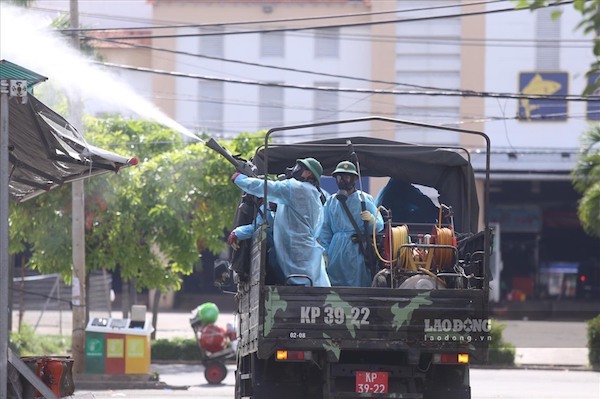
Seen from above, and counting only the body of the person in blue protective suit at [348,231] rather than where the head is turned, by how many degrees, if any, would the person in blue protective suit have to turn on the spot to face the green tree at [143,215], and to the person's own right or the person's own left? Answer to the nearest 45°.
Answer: approximately 180°

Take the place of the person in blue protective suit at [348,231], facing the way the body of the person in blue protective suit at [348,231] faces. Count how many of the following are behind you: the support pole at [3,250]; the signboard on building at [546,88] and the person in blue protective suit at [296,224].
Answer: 1

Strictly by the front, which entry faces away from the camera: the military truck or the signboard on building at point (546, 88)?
the military truck

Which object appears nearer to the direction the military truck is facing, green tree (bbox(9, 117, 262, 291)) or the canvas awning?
the green tree

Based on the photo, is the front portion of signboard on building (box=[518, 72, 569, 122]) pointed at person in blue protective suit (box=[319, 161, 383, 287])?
yes

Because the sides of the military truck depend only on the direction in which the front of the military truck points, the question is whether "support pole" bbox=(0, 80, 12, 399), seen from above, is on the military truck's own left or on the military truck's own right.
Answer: on the military truck's own left

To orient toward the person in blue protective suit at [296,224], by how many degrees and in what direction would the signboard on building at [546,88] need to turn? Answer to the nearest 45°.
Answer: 0° — it already faces them

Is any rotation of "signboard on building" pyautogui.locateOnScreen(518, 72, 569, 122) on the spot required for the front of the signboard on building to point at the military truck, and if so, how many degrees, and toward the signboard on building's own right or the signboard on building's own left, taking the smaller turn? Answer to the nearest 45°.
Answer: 0° — it already faces it

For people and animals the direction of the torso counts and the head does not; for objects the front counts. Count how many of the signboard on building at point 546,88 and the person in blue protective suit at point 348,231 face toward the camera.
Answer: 2

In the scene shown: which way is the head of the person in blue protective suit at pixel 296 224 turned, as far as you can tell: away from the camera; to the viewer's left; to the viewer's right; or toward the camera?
to the viewer's left

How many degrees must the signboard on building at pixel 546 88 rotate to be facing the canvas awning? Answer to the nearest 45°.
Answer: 0° — it already faces it

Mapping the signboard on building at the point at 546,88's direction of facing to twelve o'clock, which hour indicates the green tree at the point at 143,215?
The green tree is roughly at 1 o'clock from the signboard on building.

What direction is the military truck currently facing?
away from the camera
